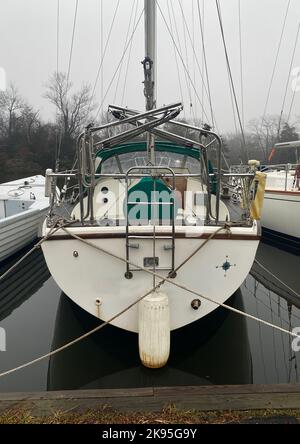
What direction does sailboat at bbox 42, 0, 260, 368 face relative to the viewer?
away from the camera

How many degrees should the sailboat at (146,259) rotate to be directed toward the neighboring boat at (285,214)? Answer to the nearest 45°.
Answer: approximately 45° to its right

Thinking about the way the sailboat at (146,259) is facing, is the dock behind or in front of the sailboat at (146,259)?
behind

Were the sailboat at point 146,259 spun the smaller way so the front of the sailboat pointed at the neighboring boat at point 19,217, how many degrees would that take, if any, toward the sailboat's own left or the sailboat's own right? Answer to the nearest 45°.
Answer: approximately 45° to the sailboat's own left
